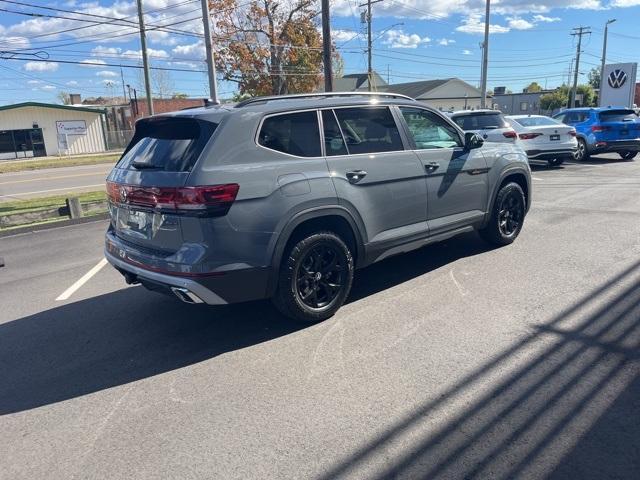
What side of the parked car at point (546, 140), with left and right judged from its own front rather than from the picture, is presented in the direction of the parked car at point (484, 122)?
left

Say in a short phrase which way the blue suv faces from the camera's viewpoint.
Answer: facing away from the viewer and to the left of the viewer

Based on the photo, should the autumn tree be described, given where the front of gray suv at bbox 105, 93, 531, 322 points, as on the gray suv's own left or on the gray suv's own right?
on the gray suv's own left

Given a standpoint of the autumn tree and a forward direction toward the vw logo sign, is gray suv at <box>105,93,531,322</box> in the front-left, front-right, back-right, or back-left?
front-right

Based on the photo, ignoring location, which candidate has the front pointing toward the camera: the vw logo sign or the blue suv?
the vw logo sign

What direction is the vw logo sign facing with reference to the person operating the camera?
facing the viewer

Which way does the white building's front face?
toward the camera

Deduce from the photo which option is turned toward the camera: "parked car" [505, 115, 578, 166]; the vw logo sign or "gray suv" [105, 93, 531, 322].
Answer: the vw logo sign

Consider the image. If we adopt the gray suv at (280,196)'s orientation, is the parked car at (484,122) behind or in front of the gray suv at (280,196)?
in front

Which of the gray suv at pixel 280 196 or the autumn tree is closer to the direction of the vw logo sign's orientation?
the gray suv

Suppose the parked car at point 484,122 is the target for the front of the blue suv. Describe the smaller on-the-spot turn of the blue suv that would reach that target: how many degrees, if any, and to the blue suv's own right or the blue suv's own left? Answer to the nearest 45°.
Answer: approximately 90° to the blue suv's own left

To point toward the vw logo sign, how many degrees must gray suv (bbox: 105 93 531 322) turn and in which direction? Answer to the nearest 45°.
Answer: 0° — it already faces it

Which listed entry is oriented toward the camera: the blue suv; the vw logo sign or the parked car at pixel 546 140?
the vw logo sign

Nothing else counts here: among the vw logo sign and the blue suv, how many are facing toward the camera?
1

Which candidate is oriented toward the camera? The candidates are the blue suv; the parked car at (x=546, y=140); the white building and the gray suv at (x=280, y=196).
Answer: the white building

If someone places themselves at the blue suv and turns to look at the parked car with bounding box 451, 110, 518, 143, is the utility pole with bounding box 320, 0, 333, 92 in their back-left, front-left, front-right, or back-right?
front-right

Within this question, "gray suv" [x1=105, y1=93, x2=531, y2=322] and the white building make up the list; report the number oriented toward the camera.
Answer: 1

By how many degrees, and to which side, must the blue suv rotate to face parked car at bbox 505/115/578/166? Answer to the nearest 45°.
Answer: approximately 90° to its left

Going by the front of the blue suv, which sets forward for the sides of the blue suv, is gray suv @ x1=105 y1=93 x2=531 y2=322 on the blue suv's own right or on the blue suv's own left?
on the blue suv's own left

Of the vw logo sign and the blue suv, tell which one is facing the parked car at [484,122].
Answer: the vw logo sign
